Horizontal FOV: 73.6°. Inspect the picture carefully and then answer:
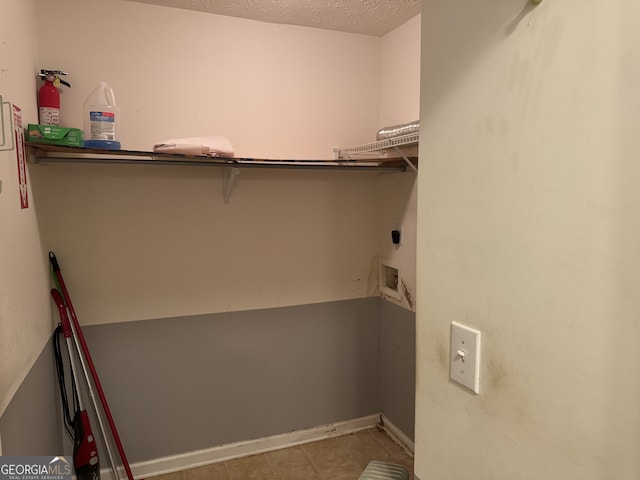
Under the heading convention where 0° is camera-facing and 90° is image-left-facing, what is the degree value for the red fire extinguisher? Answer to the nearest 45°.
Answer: approximately 0°

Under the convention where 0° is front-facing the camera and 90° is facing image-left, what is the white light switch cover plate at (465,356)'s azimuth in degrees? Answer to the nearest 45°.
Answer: approximately 45°

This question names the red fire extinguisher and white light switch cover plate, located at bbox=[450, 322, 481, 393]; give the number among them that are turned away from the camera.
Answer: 0

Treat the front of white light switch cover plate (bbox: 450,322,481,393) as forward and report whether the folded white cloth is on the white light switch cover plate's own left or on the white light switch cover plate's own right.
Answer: on the white light switch cover plate's own right

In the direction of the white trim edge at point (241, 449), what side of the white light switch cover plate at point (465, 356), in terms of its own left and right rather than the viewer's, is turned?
right

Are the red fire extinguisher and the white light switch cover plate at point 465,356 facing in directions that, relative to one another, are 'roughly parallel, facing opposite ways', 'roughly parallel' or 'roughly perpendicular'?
roughly perpendicular

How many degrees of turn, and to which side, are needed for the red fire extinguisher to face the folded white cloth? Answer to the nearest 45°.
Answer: approximately 45° to its left
